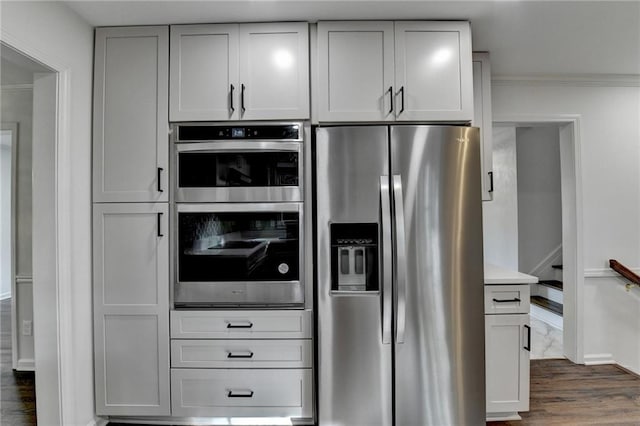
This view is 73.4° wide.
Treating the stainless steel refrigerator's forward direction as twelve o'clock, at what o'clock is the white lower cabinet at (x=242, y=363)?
The white lower cabinet is roughly at 3 o'clock from the stainless steel refrigerator.

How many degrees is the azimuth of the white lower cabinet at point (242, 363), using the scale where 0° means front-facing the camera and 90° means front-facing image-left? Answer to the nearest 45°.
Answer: approximately 0°

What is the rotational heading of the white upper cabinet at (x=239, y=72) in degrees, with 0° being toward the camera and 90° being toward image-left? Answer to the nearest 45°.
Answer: approximately 0°

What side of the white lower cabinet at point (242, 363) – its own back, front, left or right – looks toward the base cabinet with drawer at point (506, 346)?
left
